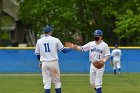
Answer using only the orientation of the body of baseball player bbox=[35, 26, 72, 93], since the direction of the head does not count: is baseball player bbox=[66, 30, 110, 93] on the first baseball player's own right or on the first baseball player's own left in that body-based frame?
on the first baseball player's own right

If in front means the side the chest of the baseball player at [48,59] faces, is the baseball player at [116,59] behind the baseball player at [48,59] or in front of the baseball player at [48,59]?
in front

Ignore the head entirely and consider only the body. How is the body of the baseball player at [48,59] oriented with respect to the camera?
away from the camera

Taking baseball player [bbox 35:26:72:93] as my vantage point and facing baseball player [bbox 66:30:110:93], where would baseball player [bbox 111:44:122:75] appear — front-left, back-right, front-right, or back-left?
front-left

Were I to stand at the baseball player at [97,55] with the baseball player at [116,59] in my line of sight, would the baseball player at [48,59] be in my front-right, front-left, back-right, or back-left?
back-left
